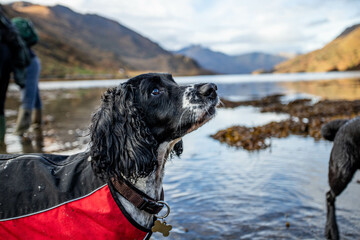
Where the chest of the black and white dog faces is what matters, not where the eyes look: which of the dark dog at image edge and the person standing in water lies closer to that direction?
the dark dog at image edge

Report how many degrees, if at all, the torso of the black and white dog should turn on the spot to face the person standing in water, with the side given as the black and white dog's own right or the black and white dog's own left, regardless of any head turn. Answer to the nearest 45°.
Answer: approximately 90° to the black and white dog's own left

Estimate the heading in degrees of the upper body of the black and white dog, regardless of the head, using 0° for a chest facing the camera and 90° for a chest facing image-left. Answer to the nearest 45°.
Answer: approximately 270°

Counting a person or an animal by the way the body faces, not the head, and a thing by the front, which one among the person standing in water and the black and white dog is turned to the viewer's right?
the black and white dog
